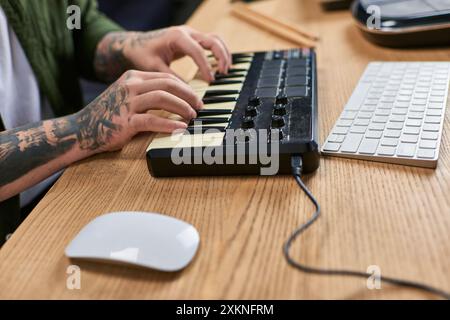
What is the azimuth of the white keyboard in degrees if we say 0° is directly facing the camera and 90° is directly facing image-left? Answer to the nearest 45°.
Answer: approximately 90°
